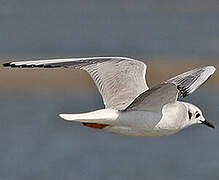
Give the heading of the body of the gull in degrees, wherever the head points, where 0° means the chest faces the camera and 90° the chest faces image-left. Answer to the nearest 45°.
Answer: approximately 270°
